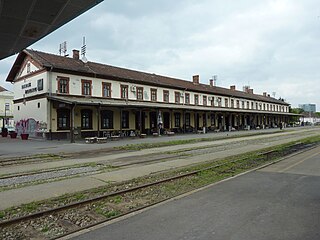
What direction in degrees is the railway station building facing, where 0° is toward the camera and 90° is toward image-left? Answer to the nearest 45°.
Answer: approximately 315°

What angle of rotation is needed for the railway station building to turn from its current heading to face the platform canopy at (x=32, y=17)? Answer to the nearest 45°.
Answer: approximately 45° to its right
